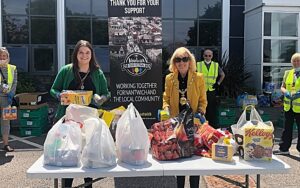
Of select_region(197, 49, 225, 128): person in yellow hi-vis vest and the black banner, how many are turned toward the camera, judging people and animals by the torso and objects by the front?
2

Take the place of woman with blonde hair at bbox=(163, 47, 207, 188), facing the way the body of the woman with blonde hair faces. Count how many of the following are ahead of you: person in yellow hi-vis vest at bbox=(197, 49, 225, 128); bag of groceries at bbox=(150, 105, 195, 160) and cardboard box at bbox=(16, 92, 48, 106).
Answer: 1

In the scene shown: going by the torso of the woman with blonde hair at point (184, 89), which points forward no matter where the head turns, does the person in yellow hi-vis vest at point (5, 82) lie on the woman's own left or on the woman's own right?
on the woman's own right

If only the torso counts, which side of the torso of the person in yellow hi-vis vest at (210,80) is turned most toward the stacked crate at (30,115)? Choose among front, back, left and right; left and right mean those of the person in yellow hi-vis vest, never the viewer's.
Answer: right
